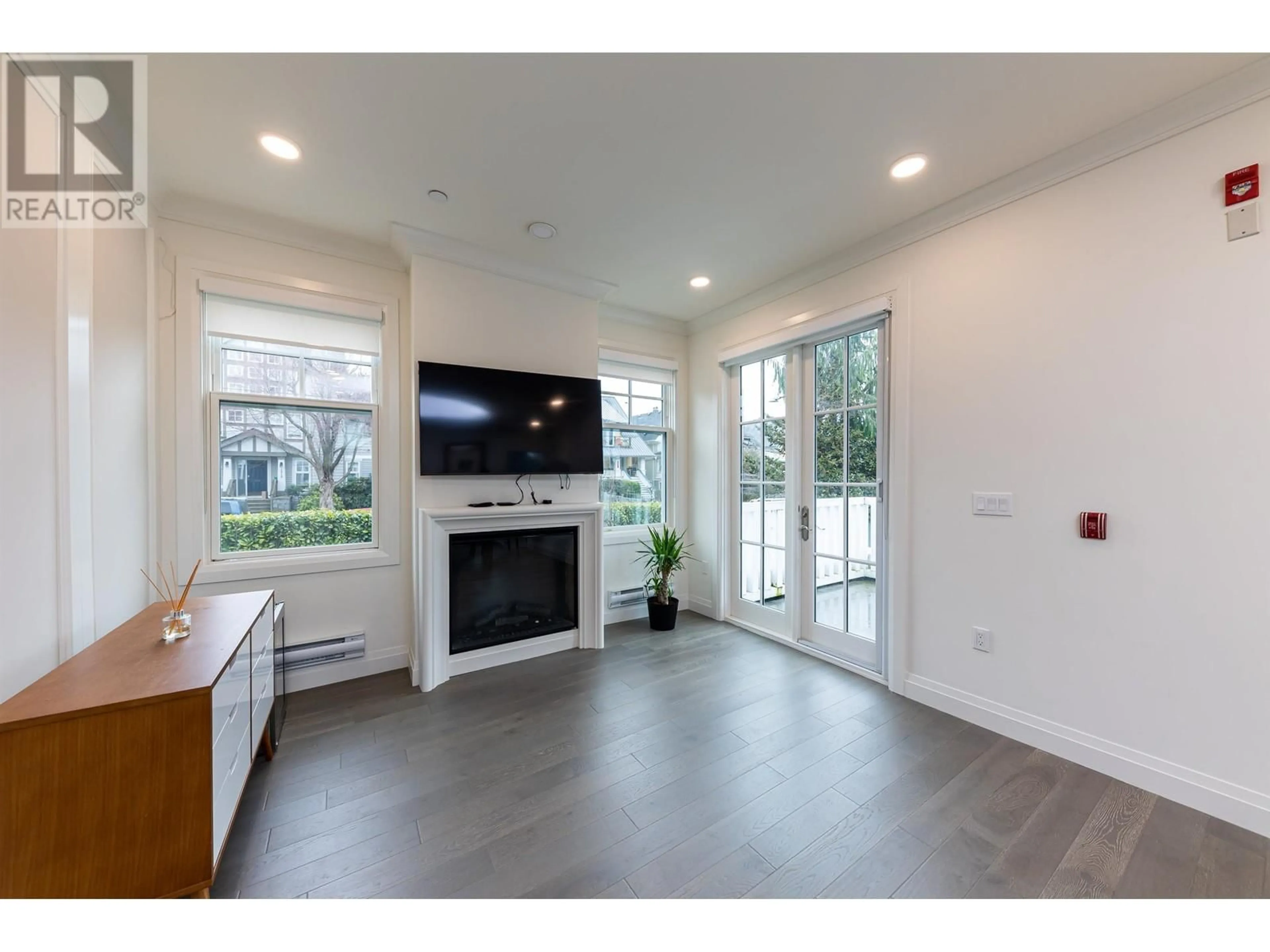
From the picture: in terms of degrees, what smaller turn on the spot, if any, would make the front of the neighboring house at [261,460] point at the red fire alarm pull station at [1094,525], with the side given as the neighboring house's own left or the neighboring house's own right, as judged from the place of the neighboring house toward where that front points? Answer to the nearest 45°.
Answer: approximately 45° to the neighboring house's own left

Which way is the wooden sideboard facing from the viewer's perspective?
to the viewer's right

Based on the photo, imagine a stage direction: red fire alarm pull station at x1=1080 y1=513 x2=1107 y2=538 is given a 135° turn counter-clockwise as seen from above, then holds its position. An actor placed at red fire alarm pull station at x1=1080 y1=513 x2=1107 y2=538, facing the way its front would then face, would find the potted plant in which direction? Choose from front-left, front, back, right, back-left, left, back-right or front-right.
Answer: back-left

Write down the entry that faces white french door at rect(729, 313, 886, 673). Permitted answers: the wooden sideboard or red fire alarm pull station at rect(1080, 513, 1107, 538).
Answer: the wooden sideboard

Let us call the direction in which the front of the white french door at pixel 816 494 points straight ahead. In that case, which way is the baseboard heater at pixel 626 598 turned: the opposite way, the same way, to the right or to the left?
to the left

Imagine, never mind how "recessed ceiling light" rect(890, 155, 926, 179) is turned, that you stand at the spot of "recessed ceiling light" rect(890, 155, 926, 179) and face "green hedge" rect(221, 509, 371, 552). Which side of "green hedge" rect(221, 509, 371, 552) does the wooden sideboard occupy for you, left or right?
left

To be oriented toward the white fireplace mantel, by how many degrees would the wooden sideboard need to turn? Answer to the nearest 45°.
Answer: approximately 45° to its left

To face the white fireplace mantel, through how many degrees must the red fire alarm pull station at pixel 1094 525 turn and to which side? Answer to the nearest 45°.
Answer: approximately 45° to its right

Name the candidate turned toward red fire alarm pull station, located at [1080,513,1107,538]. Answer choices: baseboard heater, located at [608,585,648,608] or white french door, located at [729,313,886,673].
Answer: the baseboard heater

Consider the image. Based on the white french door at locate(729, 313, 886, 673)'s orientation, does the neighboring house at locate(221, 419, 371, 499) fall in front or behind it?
in front
